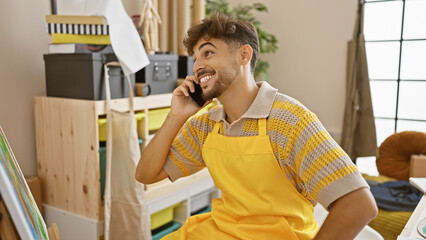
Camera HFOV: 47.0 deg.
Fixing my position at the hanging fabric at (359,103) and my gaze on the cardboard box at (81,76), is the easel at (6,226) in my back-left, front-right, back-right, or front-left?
front-left

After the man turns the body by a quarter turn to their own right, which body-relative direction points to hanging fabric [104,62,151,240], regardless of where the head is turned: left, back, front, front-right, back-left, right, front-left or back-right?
front

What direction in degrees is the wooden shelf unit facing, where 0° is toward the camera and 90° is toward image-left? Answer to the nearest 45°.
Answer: approximately 315°

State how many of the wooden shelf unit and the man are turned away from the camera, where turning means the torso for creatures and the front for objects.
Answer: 0

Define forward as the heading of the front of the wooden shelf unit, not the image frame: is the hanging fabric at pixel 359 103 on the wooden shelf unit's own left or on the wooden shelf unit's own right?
on the wooden shelf unit's own left

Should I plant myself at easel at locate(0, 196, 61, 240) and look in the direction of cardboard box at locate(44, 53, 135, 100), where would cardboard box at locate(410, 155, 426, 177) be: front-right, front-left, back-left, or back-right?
front-right

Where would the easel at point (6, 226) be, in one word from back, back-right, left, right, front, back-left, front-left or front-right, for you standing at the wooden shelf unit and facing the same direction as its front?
front-right

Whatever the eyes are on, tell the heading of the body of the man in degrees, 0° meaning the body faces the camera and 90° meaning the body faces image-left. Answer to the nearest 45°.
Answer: approximately 45°
